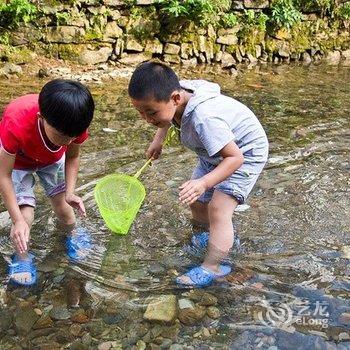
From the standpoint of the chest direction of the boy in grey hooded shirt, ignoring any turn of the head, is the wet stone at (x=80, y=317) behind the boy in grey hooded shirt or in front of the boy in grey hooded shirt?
in front

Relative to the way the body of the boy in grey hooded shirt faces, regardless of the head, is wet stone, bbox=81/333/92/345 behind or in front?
in front

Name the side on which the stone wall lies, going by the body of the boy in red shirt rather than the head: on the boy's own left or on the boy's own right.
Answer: on the boy's own left

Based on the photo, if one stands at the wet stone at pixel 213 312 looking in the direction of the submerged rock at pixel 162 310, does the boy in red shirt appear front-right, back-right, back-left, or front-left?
front-right

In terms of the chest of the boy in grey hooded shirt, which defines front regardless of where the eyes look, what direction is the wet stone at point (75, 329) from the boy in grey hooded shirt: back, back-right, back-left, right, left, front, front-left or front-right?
front

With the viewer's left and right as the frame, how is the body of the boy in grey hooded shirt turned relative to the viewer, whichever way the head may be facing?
facing the viewer and to the left of the viewer

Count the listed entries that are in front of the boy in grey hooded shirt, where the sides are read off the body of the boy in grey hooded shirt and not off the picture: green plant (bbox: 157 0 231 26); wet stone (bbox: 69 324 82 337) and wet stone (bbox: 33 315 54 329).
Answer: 2

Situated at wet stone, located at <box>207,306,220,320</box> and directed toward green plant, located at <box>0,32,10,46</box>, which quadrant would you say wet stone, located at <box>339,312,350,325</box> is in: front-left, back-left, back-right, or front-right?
back-right

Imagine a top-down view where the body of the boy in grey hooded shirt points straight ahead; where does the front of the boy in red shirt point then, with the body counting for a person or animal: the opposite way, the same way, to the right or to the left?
to the left

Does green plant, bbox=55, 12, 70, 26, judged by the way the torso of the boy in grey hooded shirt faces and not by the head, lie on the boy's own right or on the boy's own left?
on the boy's own right

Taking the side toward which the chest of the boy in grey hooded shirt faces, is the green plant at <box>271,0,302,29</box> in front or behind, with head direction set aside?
behind

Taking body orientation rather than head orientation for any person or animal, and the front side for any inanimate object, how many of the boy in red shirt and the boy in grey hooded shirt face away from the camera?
0

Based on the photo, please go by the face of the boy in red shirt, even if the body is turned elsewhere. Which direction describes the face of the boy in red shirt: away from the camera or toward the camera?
toward the camera

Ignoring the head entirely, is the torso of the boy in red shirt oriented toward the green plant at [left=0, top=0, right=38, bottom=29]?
no

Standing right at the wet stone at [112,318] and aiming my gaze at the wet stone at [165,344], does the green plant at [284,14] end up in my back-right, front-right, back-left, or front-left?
back-left

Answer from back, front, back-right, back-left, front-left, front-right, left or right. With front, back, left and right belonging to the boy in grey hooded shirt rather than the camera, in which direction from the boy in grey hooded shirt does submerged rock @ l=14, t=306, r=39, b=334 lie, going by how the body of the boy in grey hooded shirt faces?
front

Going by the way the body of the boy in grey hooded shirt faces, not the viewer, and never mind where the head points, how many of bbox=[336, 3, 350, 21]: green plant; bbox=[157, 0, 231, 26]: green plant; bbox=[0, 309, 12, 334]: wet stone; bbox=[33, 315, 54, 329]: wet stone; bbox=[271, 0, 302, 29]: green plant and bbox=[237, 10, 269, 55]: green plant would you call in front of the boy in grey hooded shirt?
2

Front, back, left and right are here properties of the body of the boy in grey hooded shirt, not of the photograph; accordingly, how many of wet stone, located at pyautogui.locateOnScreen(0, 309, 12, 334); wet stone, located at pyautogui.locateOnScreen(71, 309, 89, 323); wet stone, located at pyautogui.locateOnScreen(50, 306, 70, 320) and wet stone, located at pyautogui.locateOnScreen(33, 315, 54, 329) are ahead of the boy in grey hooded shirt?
4

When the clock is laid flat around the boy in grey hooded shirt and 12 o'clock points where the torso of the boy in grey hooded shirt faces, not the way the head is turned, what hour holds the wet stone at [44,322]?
The wet stone is roughly at 12 o'clock from the boy in grey hooded shirt.

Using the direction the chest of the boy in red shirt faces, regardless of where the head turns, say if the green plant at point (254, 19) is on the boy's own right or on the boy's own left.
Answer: on the boy's own left
